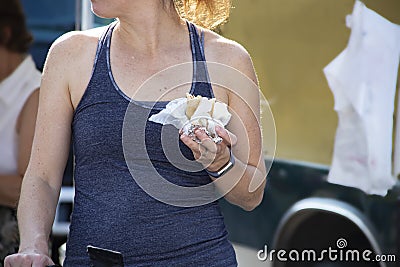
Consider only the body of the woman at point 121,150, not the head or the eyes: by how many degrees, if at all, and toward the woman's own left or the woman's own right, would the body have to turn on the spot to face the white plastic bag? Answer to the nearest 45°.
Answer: approximately 135° to the woman's own left

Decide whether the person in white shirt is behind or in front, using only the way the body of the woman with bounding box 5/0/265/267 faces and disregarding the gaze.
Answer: behind

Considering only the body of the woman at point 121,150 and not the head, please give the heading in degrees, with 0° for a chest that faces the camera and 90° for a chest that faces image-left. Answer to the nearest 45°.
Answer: approximately 0°
